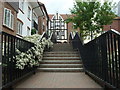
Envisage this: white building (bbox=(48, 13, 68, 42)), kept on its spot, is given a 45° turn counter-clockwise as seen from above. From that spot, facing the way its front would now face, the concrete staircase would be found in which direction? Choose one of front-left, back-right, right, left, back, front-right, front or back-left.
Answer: front-right

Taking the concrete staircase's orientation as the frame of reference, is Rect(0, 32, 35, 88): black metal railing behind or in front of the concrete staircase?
in front

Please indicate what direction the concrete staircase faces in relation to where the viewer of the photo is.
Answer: facing the viewer

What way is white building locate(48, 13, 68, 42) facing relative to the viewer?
toward the camera

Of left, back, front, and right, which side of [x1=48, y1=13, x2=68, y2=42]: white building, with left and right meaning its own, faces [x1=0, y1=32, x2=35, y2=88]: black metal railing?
front
